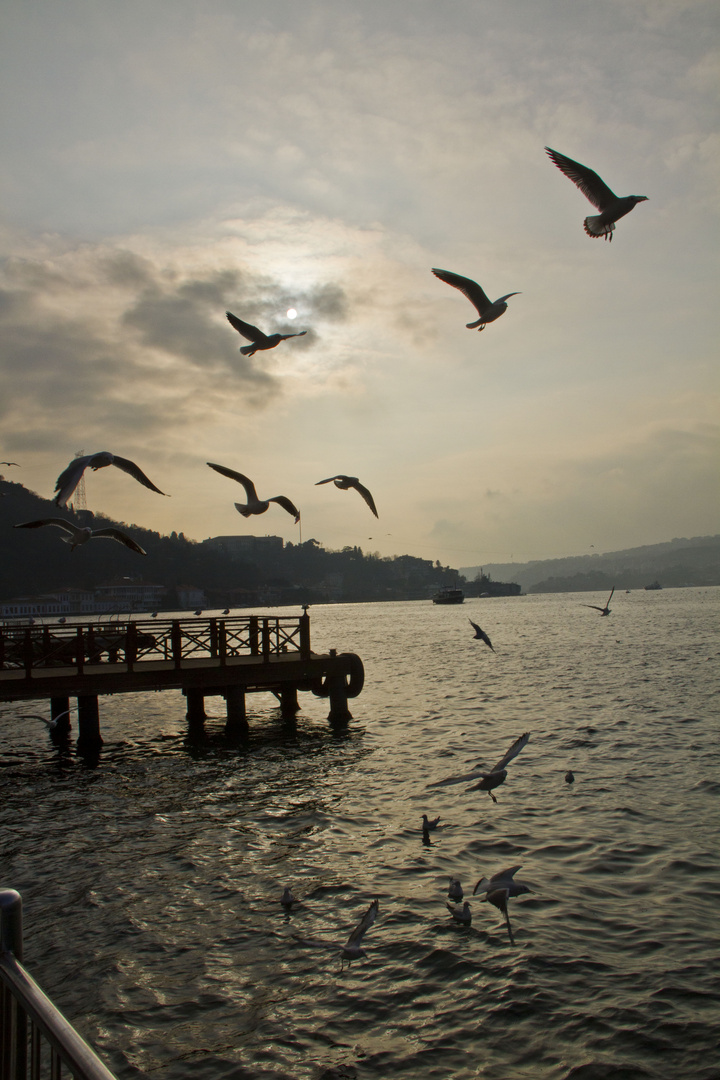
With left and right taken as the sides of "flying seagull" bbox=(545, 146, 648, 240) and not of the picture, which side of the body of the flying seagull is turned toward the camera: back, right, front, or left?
right

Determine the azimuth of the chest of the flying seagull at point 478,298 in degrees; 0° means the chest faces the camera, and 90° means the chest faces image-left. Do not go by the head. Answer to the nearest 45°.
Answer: approximately 225°

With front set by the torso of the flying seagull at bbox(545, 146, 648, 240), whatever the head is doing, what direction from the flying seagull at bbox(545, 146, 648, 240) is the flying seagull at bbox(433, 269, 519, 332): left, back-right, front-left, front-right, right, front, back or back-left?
back-left
